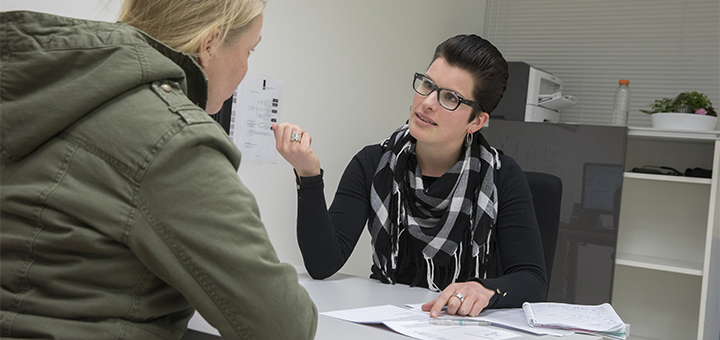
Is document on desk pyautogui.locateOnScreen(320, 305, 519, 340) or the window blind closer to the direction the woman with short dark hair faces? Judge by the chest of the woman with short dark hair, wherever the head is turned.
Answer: the document on desk

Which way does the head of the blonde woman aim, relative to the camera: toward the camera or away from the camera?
away from the camera

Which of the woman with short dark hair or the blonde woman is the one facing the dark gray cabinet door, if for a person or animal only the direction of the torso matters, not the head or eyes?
the blonde woman

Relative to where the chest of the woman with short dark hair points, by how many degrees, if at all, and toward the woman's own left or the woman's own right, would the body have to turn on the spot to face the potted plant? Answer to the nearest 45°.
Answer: approximately 180°

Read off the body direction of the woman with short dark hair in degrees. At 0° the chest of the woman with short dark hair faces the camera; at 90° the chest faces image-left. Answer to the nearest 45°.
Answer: approximately 45°

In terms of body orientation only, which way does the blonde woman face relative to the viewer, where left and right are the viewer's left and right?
facing away from the viewer and to the right of the viewer

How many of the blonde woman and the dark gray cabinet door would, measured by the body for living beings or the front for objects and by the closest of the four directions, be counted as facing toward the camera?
1

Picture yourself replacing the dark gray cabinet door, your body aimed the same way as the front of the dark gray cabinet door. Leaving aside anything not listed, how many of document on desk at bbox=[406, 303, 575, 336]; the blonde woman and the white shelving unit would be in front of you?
2

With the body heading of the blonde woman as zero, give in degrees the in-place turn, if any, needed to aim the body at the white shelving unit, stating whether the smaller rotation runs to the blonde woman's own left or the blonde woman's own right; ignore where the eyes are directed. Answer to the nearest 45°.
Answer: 0° — they already face it

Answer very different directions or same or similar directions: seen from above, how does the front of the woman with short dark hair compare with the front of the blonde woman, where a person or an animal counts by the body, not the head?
very different directions

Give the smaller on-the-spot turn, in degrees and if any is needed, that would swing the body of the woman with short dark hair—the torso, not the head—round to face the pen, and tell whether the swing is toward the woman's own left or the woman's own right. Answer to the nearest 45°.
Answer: approximately 45° to the woman's own left

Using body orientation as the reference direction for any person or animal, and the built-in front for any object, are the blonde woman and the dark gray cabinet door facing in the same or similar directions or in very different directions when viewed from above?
very different directions
